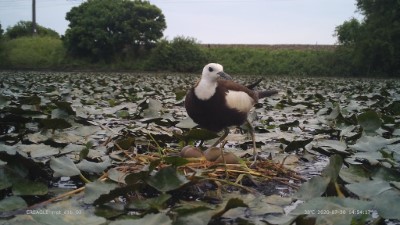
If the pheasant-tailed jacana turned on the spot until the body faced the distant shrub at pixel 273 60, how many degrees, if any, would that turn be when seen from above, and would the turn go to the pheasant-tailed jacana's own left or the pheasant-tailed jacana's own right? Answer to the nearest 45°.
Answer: approximately 135° to the pheasant-tailed jacana's own right

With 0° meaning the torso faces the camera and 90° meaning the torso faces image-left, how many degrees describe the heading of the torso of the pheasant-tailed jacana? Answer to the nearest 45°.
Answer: approximately 45°

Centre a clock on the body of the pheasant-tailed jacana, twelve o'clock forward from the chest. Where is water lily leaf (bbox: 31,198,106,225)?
The water lily leaf is roughly at 11 o'clock from the pheasant-tailed jacana.

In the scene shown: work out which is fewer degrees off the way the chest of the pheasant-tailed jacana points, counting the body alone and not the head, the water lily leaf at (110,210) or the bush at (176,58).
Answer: the water lily leaf

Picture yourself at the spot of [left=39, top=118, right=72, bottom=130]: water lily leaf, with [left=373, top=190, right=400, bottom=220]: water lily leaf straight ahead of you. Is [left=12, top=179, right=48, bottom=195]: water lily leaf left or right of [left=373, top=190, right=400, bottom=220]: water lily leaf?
right

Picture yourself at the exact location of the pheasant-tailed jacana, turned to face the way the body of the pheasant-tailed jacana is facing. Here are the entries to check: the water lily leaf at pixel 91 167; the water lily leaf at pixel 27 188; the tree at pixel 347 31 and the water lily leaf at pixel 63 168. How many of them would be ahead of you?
3

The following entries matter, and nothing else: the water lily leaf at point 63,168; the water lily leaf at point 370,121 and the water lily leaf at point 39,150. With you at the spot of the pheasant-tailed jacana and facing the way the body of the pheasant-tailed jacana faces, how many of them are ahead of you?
2

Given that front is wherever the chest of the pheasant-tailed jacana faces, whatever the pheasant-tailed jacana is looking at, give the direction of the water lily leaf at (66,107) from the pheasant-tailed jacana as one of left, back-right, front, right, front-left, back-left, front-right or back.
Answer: front-right

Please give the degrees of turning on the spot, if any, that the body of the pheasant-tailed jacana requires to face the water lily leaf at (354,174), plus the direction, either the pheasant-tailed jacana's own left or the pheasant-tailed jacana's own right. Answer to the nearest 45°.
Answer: approximately 90° to the pheasant-tailed jacana's own left

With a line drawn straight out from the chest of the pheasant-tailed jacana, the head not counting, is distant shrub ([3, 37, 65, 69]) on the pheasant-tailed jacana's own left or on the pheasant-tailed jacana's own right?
on the pheasant-tailed jacana's own right

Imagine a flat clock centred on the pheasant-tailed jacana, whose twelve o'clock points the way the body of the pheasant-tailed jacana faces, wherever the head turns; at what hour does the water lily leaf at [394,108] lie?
The water lily leaf is roughly at 6 o'clock from the pheasant-tailed jacana.
